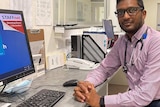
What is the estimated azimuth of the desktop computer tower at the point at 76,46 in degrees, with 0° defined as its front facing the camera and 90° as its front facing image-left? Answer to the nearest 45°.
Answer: approximately 0°

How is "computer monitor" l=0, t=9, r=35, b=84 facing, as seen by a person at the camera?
facing the viewer and to the right of the viewer

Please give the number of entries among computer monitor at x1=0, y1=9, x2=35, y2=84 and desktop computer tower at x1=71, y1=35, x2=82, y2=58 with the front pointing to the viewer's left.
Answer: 0

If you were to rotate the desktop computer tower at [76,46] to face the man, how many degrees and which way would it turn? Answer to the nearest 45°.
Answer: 0° — it already faces them

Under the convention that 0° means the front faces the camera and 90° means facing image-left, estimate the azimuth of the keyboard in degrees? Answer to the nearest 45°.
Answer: approximately 315°

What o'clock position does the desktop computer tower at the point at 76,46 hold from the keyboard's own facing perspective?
The desktop computer tower is roughly at 8 o'clock from the keyboard.

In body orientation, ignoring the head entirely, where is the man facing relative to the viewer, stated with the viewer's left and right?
facing the viewer and to the left of the viewer

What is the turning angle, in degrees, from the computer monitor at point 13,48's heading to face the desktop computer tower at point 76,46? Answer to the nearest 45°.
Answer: approximately 90° to its left

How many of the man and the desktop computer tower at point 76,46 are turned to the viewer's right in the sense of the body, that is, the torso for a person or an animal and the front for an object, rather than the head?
0
